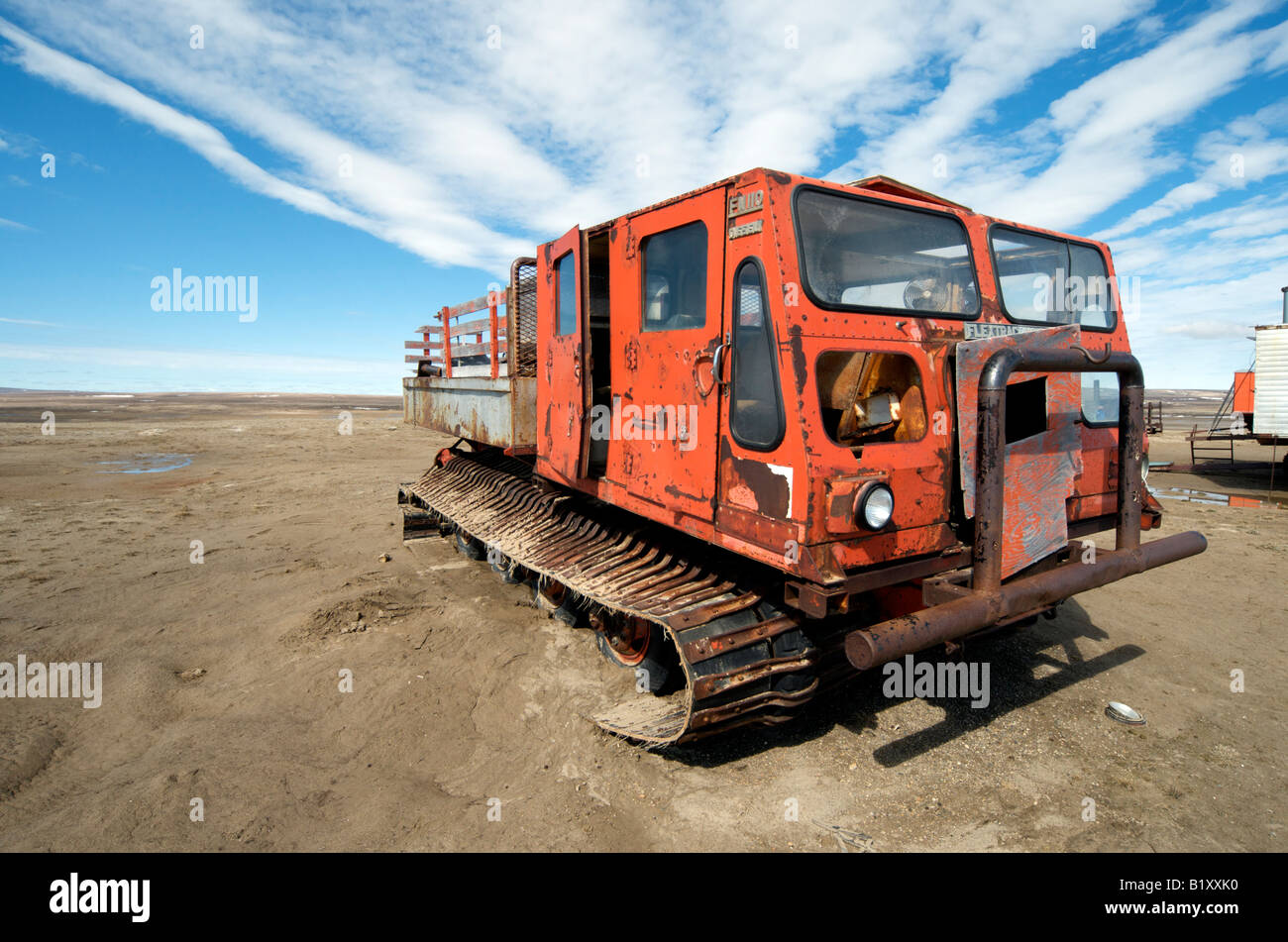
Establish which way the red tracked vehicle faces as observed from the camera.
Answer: facing the viewer and to the right of the viewer
